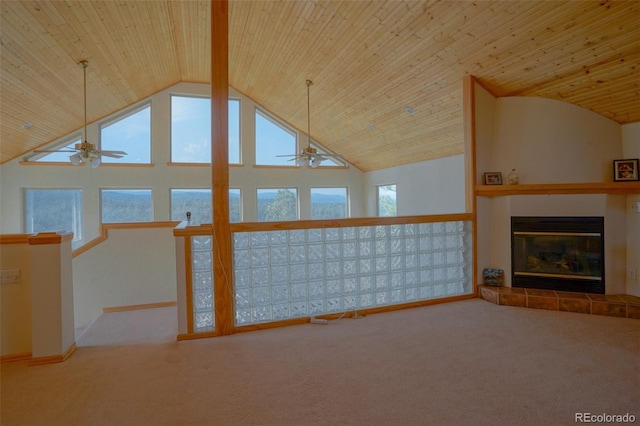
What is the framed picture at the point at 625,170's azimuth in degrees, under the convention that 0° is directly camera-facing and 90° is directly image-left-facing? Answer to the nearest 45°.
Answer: approximately 0°

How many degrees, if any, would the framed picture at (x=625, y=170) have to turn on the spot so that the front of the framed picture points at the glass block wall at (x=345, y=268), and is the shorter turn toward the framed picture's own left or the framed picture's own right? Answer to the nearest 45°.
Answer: approximately 45° to the framed picture's own right
